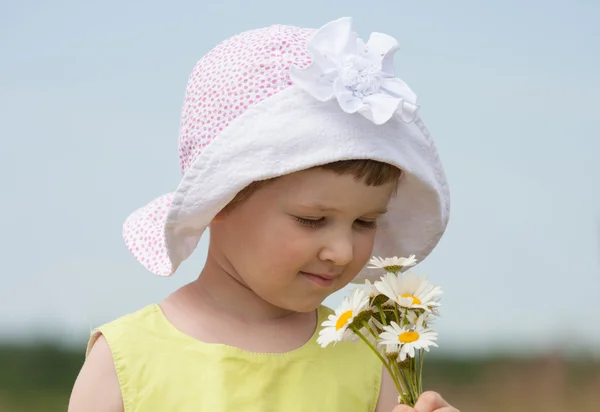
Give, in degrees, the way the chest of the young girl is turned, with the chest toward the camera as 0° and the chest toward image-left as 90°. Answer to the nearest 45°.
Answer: approximately 315°

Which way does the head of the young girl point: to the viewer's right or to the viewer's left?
to the viewer's right
